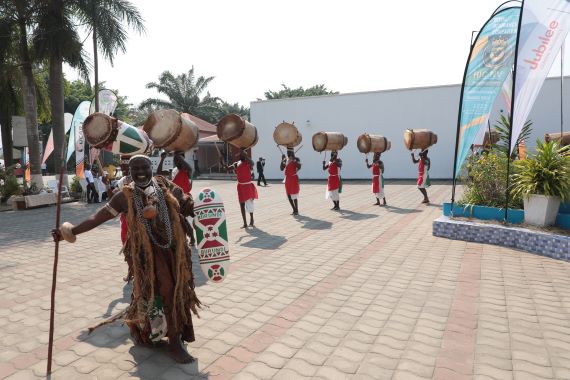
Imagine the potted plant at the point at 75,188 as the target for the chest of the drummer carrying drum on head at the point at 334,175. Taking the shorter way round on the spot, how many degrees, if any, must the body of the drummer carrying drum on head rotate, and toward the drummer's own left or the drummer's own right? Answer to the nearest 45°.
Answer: approximately 45° to the drummer's own right

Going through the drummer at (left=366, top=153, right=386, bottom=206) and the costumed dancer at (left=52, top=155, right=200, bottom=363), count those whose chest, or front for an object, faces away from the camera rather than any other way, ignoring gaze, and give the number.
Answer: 0

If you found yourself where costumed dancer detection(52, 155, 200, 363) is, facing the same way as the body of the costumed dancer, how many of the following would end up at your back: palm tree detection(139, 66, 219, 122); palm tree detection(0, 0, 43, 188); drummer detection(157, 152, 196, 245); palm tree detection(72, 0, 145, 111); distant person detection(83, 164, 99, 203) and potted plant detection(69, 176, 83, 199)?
6

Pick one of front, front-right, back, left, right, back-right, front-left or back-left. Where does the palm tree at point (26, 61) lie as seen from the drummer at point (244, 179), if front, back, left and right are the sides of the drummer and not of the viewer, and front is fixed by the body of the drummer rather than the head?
right

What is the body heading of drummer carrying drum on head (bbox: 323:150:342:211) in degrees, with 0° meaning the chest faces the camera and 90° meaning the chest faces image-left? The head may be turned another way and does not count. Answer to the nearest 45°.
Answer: approximately 45°

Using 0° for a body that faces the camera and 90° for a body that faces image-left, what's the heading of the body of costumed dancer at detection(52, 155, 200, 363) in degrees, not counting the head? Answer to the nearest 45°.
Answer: approximately 0°

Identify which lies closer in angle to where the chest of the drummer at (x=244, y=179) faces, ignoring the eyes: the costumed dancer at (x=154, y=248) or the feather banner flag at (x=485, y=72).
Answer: the costumed dancer

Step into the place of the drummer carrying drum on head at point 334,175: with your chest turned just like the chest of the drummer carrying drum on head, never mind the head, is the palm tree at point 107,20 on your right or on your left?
on your right

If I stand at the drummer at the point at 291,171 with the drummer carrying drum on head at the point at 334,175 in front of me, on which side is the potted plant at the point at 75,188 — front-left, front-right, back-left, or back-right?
back-left

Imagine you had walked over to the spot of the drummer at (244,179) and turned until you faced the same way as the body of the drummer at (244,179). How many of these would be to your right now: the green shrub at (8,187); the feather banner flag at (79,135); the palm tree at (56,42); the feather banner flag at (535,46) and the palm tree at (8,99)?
4

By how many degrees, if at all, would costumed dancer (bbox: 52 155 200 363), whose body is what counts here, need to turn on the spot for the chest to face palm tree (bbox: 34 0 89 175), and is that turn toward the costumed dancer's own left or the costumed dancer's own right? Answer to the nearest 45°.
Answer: approximately 180°

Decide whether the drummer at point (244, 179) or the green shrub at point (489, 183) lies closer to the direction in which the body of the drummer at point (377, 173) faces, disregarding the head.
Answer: the drummer

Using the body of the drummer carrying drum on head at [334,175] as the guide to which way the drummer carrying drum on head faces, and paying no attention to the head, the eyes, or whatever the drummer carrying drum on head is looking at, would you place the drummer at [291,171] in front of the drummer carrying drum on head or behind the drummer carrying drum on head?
in front
